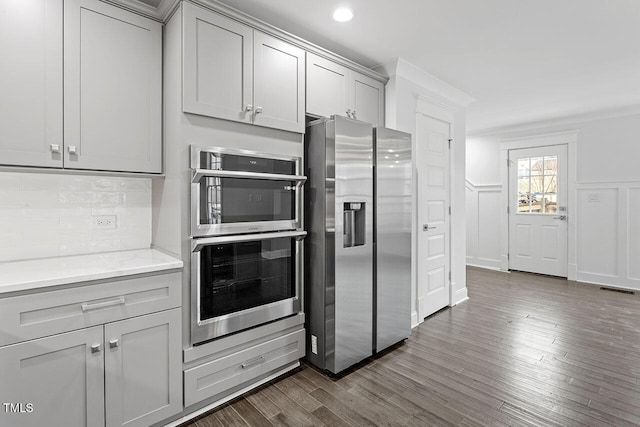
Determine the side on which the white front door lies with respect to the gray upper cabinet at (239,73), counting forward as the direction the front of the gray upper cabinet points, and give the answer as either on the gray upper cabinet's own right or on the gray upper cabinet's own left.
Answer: on the gray upper cabinet's own left

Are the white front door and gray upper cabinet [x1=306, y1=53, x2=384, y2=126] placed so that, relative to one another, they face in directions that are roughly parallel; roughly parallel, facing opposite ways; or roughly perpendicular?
roughly perpendicular

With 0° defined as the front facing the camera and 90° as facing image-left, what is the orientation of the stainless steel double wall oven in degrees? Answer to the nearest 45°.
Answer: approximately 315°

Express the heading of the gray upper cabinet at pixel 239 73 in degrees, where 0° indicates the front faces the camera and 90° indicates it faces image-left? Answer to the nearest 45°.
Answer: approximately 315°

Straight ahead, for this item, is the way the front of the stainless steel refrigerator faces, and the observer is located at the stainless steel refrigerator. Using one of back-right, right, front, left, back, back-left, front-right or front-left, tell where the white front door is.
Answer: left

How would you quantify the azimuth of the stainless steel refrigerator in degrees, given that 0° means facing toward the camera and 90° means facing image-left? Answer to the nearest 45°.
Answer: approximately 315°

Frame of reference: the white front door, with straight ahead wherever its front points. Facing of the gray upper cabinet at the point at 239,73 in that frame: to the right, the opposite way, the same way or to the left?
to the left
